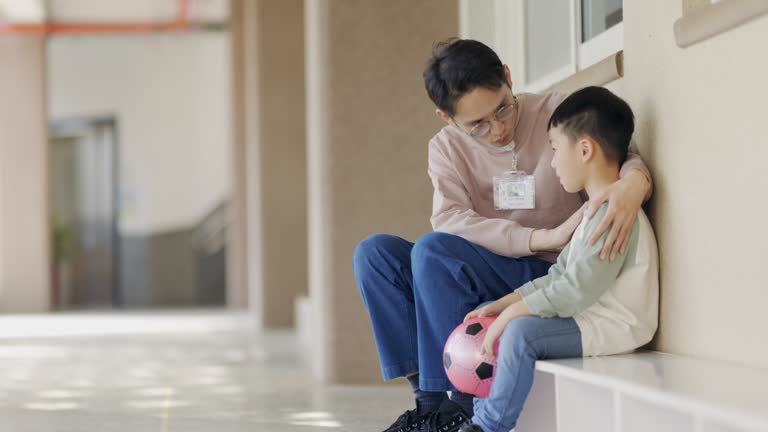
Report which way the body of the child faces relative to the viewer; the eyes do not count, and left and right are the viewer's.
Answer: facing to the left of the viewer

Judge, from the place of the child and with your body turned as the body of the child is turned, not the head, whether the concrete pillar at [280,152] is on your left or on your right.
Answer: on your right

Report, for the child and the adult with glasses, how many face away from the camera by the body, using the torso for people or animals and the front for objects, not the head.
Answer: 0

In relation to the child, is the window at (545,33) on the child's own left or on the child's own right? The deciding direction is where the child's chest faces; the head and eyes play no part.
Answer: on the child's own right

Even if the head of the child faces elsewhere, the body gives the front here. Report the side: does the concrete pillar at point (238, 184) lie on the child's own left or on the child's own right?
on the child's own right

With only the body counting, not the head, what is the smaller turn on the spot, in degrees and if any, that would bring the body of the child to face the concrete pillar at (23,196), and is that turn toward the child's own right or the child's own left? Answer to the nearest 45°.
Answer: approximately 45° to the child's own right
